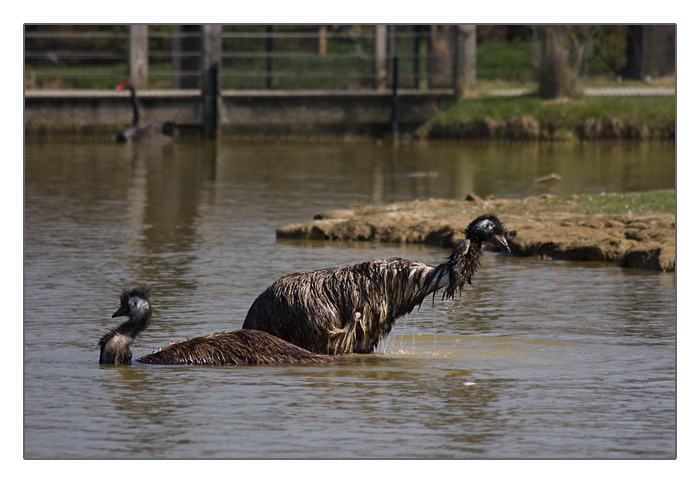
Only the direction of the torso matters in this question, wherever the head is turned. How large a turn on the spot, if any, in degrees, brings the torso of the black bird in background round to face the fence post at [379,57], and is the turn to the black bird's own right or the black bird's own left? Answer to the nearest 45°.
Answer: approximately 135° to the black bird's own right

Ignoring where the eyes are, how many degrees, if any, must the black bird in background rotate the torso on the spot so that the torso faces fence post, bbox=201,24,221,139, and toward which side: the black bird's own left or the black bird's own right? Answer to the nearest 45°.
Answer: approximately 135° to the black bird's own right

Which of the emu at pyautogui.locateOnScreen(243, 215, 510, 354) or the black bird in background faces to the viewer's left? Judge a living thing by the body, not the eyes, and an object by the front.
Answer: the black bird in background

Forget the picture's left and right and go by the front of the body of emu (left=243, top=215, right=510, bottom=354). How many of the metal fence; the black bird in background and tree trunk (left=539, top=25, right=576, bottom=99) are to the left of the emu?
3

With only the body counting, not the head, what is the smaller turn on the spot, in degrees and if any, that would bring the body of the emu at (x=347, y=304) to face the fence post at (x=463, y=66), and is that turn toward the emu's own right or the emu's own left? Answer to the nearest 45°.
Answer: approximately 90° to the emu's own left

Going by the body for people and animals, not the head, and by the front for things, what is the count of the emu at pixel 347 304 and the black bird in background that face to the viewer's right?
1

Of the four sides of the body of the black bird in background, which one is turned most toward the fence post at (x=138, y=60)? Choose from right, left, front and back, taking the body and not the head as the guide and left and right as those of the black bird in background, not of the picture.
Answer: right

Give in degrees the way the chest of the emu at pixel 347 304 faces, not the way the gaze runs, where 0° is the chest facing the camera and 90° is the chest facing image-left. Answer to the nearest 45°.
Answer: approximately 270°

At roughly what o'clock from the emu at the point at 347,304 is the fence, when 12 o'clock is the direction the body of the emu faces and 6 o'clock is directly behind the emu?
The fence is roughly at 9 o'clock from the emu.

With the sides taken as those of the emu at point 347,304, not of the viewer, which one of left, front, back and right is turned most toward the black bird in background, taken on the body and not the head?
left

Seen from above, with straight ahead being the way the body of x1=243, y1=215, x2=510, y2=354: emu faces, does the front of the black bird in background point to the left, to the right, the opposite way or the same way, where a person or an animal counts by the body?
the opposite way

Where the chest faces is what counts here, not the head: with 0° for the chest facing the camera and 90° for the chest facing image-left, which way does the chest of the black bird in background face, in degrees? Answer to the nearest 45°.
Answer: approximately 90°
